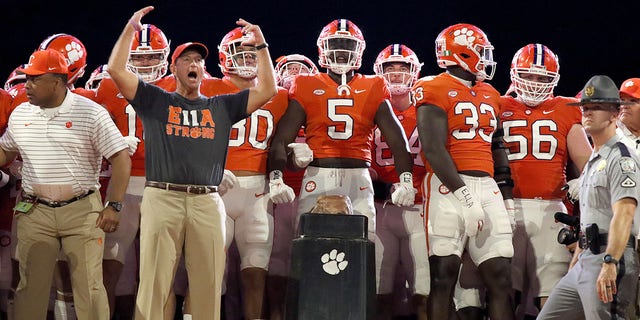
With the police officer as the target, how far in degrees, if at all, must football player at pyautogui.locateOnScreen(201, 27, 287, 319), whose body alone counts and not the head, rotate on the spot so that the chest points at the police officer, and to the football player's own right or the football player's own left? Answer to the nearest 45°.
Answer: approximately 45° to the football player's own left

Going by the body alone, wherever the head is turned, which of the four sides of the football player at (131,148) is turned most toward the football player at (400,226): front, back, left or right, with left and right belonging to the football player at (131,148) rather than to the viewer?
left

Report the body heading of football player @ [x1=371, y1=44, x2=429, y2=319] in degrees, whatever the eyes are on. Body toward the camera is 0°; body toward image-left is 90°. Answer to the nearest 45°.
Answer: approximately 0°

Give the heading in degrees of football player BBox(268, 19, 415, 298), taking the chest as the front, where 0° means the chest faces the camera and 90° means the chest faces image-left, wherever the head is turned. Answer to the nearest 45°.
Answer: approximately 0°

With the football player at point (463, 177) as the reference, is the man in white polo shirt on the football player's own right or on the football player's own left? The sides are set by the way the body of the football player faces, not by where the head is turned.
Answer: on the football player's own right

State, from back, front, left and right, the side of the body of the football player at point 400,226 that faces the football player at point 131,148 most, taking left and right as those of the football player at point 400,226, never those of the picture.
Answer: right

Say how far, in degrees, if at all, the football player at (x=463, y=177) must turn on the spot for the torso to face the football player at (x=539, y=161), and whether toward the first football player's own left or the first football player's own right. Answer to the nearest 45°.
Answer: approximately 90° to the first football player's own left
